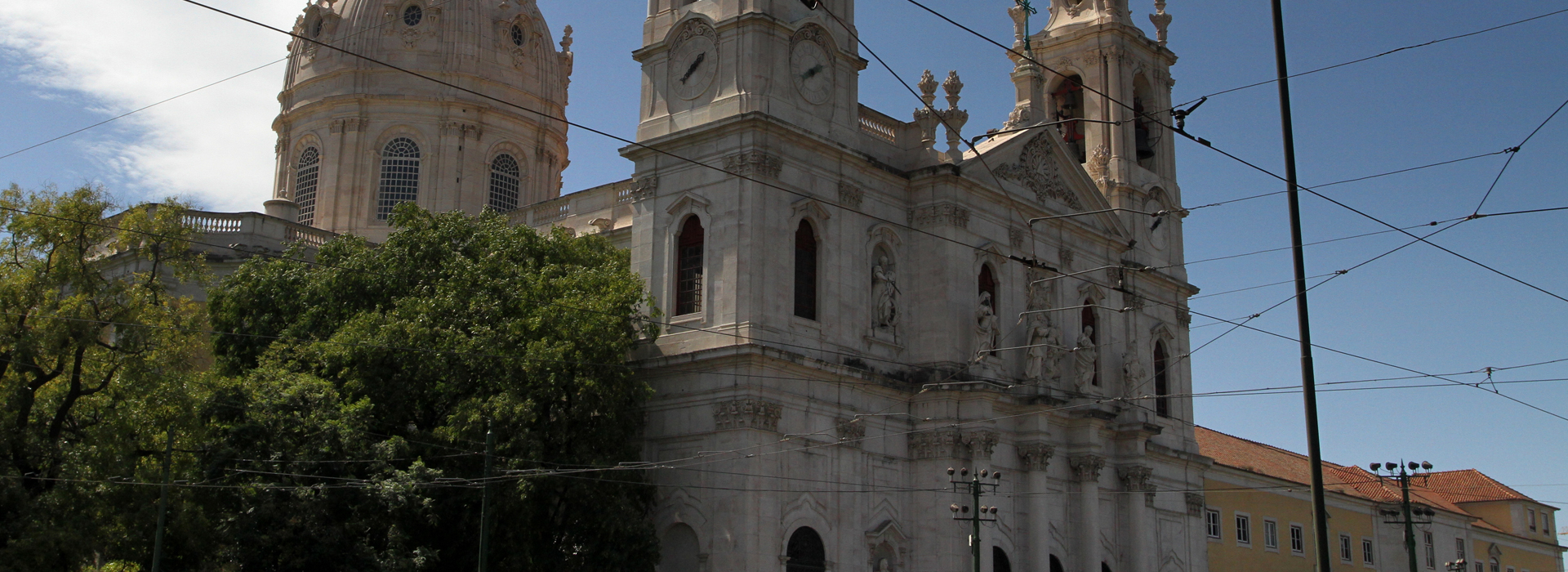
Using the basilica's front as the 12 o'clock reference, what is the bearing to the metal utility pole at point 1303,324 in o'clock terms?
The metal utility pole is roughly at 1 o'clock from the basilica.

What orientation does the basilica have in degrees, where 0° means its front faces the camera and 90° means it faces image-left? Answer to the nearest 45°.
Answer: approximately 315°

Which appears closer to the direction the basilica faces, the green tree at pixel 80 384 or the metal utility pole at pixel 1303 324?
the metal utility pole

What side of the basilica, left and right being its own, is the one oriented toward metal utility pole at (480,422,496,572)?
right

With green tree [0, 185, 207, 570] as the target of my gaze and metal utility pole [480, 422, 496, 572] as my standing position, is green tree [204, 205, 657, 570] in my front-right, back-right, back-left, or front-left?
front-right

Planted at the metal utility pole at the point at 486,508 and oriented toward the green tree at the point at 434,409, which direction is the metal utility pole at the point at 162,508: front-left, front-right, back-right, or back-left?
front-left

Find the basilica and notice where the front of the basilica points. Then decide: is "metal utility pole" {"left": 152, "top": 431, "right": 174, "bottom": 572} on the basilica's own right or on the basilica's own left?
on the basilica's own right
